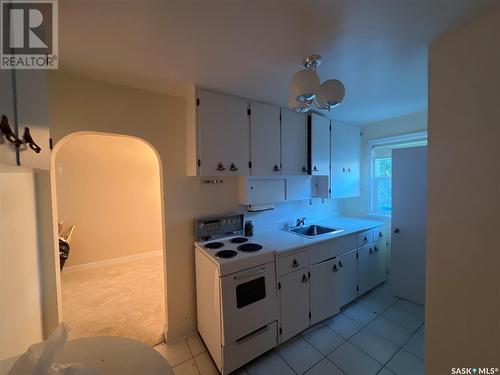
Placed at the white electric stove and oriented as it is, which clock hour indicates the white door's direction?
The white door is roughly at 10 o'clock from the white electric stove.

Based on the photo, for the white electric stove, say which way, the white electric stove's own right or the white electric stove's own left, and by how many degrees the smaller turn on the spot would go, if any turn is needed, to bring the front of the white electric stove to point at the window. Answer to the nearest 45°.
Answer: approximately 90° to the white electric stove's own left

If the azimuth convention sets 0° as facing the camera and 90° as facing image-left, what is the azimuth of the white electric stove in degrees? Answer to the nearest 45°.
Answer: approximately 315°
